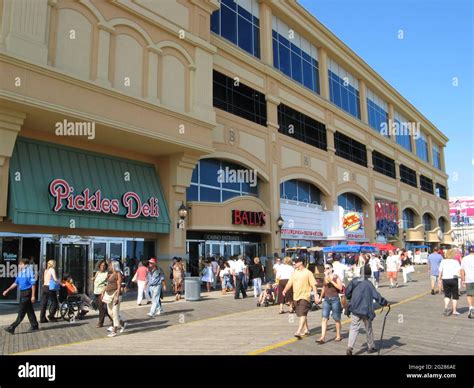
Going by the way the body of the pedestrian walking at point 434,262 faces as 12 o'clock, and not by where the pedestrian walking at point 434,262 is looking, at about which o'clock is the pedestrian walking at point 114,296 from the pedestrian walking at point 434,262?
the pedestrian walking at point 114,296 is roughly at 7 o'clock from the pedestrian walking at point 434,262.

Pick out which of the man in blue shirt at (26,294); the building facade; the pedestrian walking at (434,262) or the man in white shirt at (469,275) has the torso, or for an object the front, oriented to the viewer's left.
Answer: the man in blue shirt

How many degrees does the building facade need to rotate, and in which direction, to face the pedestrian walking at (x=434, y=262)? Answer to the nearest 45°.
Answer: approximately 45° to its left

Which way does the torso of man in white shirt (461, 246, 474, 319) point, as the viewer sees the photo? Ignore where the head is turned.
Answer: away from the camera

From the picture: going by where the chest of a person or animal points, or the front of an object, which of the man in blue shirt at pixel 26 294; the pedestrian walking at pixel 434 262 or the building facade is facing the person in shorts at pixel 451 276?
the building facade

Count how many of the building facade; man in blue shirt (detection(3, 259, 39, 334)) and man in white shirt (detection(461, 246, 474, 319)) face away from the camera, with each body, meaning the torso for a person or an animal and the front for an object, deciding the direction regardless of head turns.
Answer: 1

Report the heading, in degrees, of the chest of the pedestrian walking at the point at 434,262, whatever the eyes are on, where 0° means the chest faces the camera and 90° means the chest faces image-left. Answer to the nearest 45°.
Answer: approximately 180°

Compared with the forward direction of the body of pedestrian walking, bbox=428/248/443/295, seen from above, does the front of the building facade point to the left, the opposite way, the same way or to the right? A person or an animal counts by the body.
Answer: to the right

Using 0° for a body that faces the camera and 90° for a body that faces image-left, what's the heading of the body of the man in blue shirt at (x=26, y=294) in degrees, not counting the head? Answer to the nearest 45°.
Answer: approximately 90°

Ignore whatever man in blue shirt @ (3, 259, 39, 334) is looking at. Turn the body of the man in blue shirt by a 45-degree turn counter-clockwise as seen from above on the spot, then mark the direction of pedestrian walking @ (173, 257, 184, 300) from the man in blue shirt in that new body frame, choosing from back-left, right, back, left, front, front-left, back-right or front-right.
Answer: back
